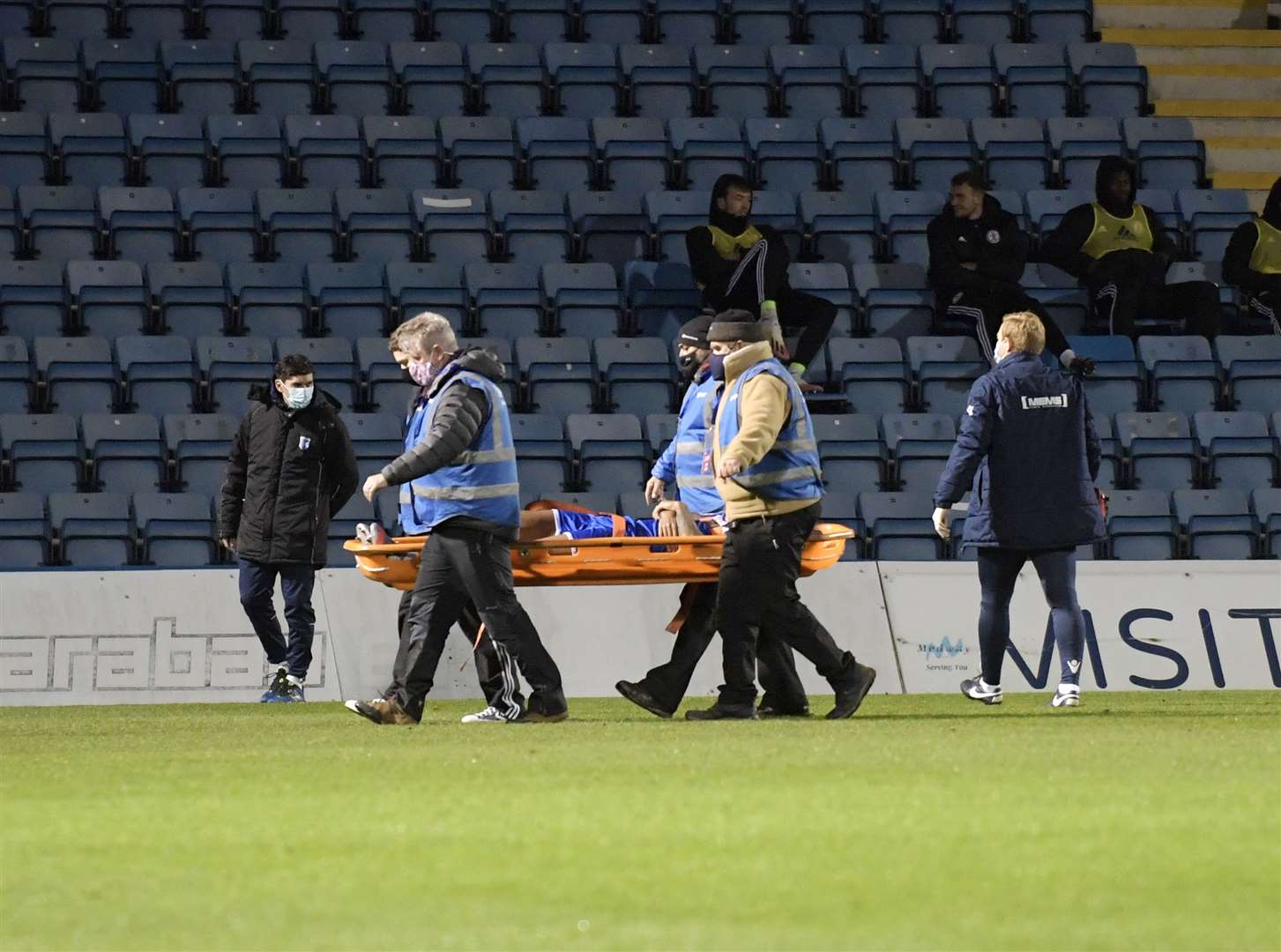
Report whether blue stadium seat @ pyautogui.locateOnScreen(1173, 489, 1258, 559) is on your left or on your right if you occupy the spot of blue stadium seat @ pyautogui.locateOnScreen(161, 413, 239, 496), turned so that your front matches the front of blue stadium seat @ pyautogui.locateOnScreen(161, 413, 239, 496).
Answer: on your left

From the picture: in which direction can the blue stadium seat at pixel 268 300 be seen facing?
toward the camera

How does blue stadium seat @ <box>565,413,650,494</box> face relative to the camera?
toward the camera

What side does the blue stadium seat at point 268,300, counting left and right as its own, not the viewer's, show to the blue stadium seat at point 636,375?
left

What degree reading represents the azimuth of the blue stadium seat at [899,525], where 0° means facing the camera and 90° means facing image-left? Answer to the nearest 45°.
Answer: approximately 0°

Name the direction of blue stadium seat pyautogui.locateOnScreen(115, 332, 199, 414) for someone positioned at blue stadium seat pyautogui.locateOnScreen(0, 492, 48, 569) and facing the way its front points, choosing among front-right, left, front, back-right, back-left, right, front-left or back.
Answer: back-left

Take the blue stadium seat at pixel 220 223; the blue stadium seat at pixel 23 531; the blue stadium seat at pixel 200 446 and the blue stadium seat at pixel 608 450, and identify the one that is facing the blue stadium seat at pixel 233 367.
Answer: the blue stadium seat at pixel 220 223

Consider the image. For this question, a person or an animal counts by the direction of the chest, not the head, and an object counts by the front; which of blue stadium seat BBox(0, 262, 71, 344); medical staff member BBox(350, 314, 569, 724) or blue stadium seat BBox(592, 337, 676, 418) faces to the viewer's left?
the medical staff member

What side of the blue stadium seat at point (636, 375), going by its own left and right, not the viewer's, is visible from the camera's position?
front

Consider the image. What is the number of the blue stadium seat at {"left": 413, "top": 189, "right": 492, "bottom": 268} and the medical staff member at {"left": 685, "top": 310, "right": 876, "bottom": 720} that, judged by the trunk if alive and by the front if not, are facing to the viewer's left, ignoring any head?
1

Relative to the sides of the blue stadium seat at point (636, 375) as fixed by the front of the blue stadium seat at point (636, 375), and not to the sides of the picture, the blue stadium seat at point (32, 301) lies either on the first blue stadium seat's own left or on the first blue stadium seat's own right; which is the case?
on the first blue stadium seat's own right

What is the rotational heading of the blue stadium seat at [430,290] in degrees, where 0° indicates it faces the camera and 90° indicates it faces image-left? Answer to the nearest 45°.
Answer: approximately 0°

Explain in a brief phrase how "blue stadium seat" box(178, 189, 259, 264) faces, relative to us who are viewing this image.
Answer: facing the viewer

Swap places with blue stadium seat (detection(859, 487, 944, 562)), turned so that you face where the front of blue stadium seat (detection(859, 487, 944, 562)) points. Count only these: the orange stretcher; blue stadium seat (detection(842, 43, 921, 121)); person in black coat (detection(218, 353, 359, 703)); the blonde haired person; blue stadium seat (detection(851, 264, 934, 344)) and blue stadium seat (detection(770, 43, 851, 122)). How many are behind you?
3

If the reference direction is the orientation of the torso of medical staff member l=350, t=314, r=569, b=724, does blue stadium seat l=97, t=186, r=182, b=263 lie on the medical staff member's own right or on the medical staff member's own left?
on the medical staff member's own right

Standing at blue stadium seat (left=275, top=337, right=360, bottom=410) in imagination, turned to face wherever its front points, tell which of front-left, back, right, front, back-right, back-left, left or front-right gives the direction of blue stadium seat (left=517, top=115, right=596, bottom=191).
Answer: back-left
